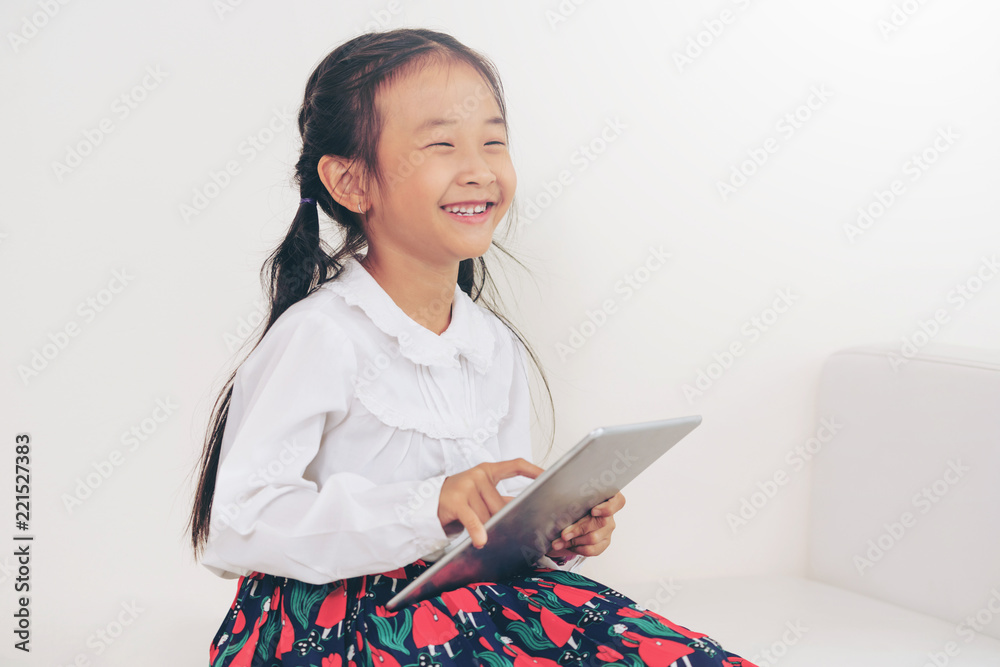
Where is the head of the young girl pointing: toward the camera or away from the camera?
toward the camera

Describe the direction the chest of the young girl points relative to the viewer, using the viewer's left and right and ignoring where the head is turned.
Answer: facing the viewer and to the right of the viewer
